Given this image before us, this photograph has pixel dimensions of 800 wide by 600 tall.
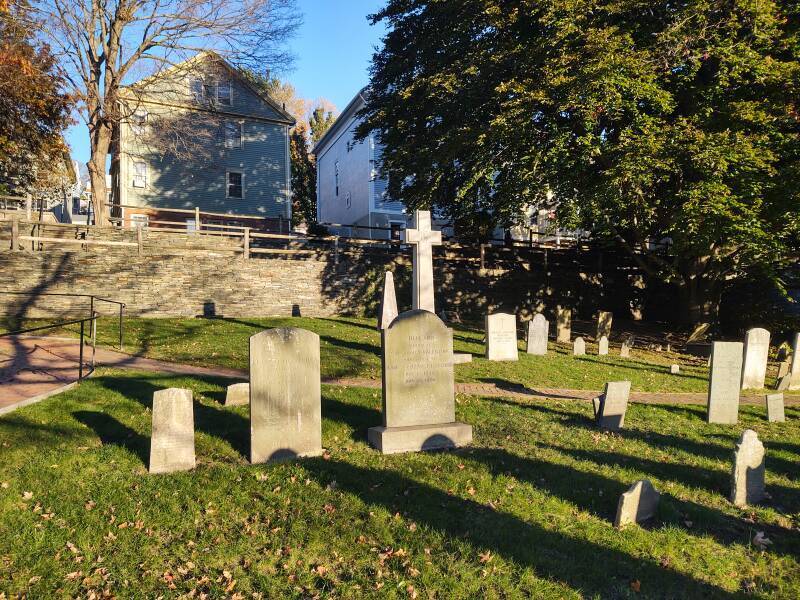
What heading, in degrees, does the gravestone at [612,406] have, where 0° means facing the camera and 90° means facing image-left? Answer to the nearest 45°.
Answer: approximately 0°

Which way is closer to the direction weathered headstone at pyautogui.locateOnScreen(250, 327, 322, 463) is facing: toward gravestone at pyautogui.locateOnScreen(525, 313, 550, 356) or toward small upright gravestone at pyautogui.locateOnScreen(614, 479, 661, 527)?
the small upright gravestone

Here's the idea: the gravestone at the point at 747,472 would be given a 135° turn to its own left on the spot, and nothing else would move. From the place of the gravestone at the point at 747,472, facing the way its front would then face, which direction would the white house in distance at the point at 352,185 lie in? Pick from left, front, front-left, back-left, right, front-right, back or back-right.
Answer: left

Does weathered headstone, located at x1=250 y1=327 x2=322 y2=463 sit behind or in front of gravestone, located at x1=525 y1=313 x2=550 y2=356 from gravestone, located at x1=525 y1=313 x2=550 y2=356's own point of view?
in front

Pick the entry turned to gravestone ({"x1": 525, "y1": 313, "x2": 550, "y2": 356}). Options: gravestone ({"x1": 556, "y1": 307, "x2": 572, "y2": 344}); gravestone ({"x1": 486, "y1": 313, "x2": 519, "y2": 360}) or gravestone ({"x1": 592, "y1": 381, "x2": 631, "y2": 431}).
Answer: gravestone ({"x1": 556, "y1": 307, "x2": 572, "y2": 344})

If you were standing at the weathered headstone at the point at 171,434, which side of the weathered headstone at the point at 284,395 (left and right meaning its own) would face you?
right

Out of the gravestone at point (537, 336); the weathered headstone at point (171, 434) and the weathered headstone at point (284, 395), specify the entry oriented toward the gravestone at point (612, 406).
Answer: the gravestone at point (537, 336)

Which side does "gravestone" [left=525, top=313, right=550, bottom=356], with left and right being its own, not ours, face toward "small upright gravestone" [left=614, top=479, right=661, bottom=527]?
front

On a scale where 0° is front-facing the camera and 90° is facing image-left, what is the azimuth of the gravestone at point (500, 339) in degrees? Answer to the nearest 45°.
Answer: approximately 0°

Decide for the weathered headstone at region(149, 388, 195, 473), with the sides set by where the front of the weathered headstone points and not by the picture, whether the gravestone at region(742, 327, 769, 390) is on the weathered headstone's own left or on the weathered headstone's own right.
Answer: on the weathered headstone's own left

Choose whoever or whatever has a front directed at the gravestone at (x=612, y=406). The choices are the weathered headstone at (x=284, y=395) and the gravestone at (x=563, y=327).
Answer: the gravestone at (x=563, y=327)

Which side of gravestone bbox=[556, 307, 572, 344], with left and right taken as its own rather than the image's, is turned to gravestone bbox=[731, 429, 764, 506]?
front

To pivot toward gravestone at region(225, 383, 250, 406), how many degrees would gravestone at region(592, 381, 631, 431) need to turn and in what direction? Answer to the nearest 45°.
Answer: approximately 90° to its right
